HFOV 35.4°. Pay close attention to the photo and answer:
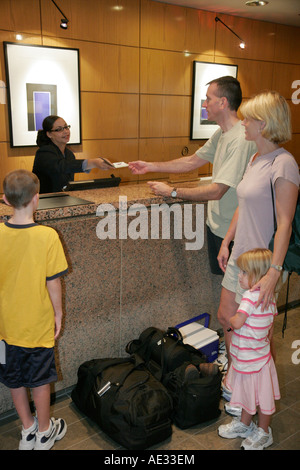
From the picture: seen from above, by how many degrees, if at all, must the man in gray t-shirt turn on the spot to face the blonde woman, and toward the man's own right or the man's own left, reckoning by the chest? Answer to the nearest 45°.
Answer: approximately 90° to the man's own left

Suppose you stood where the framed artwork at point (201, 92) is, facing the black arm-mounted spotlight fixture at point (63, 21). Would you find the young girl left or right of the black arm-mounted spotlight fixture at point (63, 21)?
left

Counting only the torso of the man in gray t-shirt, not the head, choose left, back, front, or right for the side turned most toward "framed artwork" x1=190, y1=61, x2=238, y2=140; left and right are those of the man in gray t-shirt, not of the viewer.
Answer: right

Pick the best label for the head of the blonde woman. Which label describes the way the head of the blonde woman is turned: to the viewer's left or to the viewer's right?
to the viewer's left

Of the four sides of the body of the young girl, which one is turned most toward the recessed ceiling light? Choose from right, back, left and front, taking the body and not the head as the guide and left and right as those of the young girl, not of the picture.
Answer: right

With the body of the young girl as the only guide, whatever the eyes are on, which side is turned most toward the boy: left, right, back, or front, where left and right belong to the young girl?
front

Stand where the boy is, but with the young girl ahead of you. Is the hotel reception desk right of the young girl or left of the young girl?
left

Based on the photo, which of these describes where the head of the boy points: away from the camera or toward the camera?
away from the camera

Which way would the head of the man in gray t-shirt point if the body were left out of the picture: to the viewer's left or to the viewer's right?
to the viewer's left

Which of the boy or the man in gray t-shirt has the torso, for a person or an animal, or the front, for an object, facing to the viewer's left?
the man in gray t-shirt

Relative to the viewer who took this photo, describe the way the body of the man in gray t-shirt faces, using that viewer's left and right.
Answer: facing to the left of the viewer

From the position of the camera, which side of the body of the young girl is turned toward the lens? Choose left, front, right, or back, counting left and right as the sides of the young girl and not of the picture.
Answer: left

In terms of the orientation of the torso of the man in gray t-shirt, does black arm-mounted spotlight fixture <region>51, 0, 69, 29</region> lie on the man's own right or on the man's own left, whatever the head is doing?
on the man's own right

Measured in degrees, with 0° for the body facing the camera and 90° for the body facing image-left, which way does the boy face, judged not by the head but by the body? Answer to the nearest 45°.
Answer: approximately 225°

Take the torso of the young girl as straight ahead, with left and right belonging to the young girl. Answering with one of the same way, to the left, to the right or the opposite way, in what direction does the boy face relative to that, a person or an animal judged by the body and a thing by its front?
to the right

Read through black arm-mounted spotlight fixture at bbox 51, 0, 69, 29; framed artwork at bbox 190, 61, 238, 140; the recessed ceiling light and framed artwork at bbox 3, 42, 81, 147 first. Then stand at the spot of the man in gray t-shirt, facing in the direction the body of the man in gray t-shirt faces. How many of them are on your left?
0
